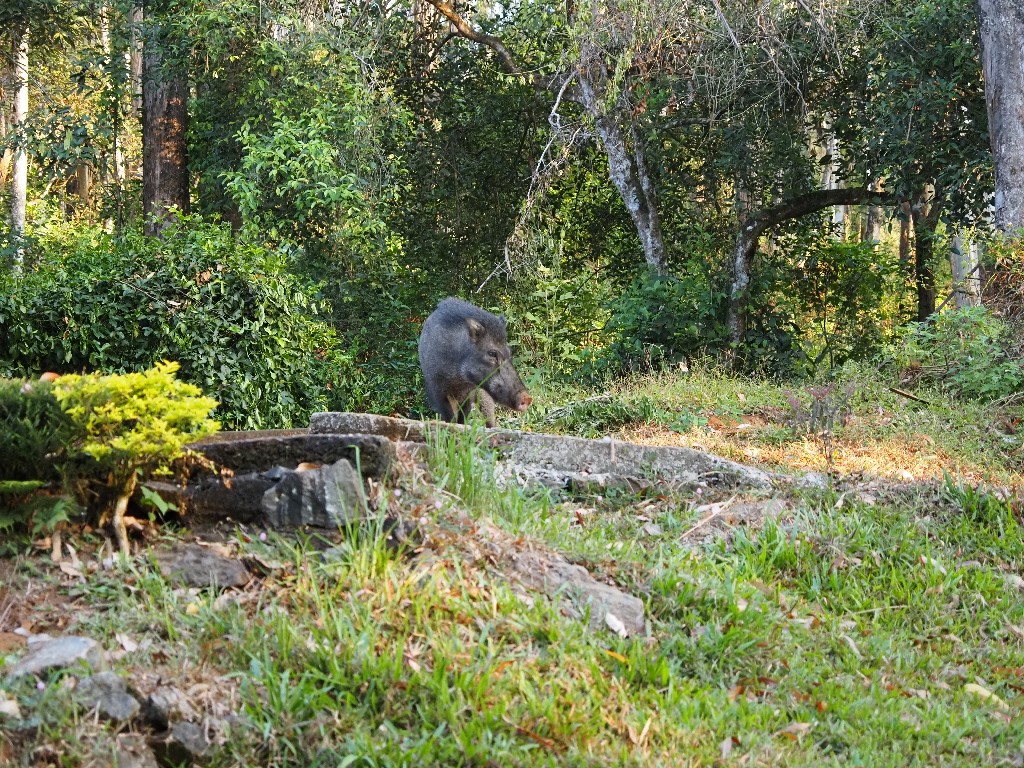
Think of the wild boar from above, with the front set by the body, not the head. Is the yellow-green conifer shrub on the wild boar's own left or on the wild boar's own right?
on the wild boar's own right

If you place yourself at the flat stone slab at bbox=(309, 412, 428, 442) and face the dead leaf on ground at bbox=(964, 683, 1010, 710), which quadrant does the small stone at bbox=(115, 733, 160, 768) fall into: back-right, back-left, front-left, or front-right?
front-right

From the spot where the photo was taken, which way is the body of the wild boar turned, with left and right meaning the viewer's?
facing the viewer and to the right of the viewer

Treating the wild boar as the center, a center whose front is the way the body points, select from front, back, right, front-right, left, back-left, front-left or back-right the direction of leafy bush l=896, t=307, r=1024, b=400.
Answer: front-left

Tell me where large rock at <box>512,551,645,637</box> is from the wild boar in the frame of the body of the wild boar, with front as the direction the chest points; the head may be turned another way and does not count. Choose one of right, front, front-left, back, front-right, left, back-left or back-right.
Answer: front-right

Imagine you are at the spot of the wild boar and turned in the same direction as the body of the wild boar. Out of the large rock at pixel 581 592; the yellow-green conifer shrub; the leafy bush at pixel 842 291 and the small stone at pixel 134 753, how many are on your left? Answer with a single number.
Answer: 1

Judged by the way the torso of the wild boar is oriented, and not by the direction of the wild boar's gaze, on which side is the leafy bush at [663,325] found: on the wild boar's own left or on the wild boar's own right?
on the wild boar's own left

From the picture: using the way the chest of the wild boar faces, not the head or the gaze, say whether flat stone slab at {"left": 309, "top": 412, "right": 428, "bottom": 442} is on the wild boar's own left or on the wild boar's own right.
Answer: on the wild boar's own right

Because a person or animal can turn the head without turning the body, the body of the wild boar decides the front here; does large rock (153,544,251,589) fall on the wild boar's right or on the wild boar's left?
on the wild boar's right

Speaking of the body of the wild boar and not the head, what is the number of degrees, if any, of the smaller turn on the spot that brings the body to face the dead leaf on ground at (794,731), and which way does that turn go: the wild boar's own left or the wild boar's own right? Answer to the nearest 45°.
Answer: approximately 45° to the wild boar's own right
